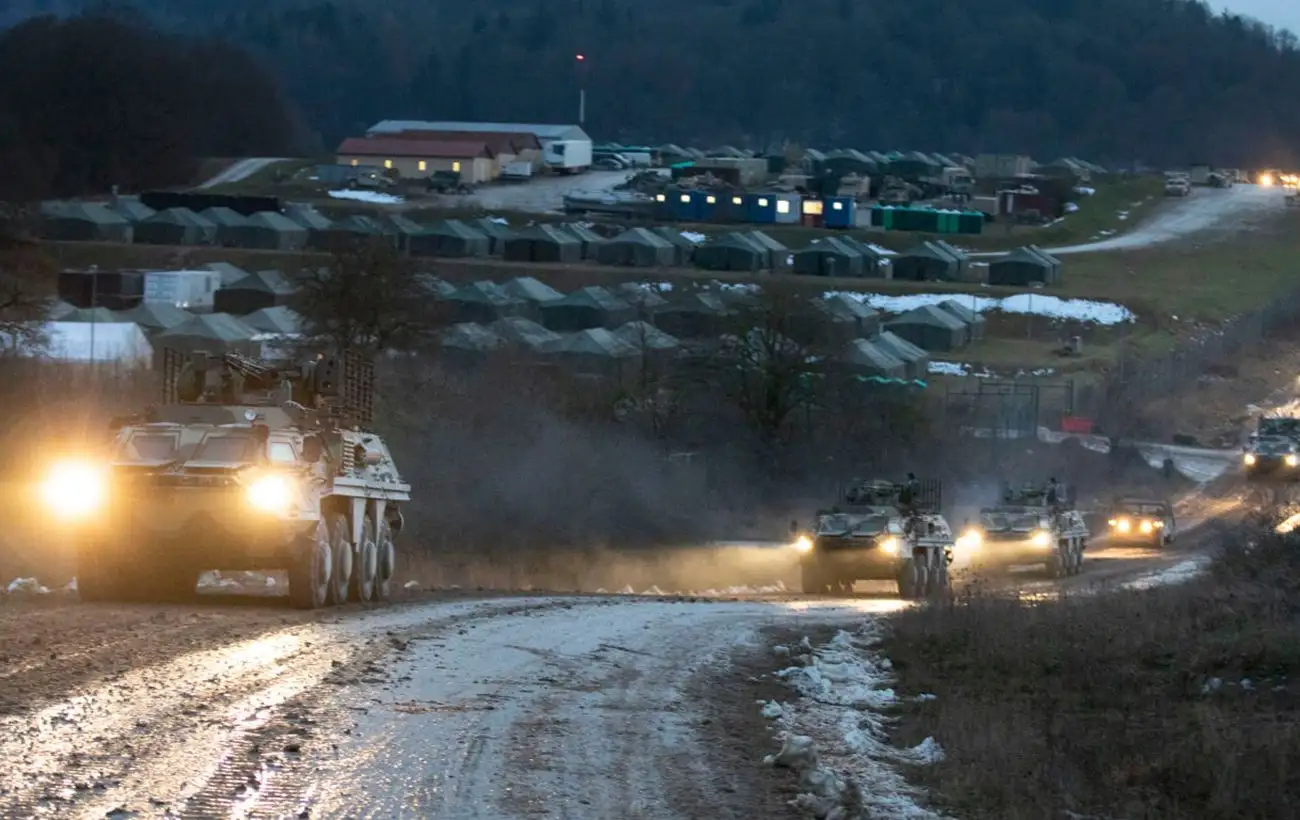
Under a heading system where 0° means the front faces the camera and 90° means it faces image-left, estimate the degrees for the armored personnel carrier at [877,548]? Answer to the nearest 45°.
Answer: approximately 45°

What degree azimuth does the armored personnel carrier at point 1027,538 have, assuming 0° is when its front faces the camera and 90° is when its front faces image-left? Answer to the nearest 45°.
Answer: approximately 45°

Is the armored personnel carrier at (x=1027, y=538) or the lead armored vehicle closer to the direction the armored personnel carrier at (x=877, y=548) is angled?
the lead armored vehicle
